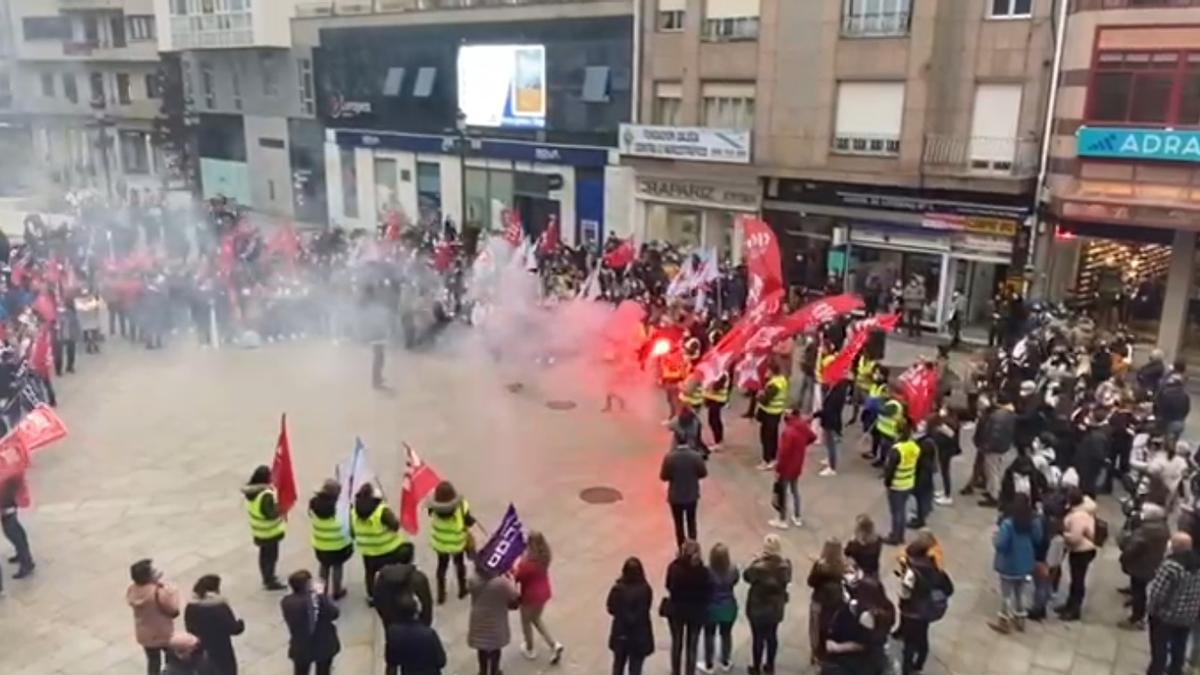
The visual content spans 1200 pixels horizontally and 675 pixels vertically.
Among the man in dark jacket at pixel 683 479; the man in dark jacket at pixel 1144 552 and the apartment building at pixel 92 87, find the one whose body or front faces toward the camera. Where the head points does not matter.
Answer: the apartment building

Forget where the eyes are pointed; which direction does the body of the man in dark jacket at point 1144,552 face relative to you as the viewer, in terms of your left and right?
facing away from the viewer and to the left of the viewer

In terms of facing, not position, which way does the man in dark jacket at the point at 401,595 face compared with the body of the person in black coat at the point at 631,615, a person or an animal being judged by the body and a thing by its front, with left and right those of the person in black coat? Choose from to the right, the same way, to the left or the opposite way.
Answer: the same way

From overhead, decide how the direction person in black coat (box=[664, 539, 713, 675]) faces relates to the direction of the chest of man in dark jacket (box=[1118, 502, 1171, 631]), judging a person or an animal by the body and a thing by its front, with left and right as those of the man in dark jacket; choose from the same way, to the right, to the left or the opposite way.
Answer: to the right

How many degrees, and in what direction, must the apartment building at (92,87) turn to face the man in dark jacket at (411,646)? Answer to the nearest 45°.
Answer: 0° — it already faces them

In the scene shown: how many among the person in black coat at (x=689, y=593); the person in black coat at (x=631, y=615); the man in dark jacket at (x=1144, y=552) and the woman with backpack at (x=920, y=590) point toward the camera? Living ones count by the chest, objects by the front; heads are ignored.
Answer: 0

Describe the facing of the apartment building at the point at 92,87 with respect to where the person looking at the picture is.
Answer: facing the viewer

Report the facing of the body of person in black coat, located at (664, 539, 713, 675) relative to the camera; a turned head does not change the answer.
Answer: away from the camera

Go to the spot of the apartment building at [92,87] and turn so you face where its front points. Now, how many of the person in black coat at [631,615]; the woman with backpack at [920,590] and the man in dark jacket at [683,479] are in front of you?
3

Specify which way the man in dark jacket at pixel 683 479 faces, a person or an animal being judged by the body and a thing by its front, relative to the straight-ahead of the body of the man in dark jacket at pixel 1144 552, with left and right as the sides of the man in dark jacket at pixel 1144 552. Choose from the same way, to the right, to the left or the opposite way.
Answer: to the right

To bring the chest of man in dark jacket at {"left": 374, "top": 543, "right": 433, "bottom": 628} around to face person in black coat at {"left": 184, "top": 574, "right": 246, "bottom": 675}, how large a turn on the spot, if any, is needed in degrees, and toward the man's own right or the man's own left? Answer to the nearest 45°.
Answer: approximately 90° to the man's own left

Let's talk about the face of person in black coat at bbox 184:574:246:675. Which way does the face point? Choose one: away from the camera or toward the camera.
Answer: away from the camera

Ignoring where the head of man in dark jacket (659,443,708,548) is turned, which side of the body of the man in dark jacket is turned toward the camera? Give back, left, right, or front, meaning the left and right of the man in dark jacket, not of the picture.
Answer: back

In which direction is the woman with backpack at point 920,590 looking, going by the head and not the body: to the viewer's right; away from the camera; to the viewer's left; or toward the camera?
away from the camera

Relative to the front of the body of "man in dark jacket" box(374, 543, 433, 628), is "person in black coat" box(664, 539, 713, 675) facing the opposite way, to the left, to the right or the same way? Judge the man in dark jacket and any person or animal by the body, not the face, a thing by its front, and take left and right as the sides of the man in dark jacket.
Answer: the same way

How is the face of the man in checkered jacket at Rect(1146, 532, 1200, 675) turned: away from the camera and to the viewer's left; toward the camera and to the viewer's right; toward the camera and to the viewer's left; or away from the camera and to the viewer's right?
away from the camera and to the viewer's left

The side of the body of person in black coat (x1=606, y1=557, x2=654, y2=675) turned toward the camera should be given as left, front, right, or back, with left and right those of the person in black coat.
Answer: back
